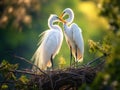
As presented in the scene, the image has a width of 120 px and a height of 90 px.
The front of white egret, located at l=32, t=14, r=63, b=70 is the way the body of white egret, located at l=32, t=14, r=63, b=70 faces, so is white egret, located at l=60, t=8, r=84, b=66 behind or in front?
in front

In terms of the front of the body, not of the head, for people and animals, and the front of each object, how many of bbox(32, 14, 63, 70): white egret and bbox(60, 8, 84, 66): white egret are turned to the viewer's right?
1

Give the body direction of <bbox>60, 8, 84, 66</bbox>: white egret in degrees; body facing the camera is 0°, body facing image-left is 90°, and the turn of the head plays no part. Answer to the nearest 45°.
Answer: approximately 90°

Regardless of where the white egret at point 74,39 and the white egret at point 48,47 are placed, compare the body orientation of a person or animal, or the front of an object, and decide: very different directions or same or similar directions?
very different directions

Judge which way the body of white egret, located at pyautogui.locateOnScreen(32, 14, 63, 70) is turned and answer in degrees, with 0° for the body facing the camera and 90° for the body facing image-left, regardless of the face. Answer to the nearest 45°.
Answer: approximately 270°
